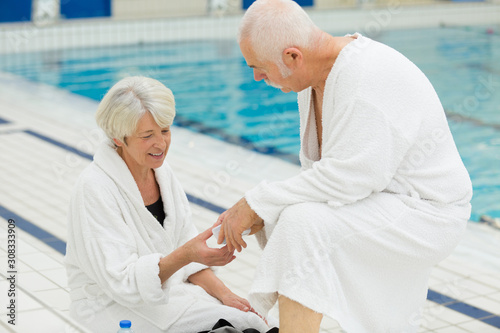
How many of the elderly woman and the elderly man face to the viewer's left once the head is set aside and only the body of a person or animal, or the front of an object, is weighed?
1

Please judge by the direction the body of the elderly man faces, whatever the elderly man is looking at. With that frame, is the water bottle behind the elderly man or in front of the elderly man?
in front

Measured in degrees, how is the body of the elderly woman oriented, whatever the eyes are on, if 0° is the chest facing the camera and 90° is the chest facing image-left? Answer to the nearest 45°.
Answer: approximately 315°

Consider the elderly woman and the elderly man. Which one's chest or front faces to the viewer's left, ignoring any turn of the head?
the elderly man

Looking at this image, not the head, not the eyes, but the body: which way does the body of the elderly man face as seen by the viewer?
to the viewer's left

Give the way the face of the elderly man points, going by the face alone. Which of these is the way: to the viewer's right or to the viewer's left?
to the viewer's left

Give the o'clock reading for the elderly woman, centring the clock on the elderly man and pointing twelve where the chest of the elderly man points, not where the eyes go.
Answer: The elderly woman is roughly at 12 o'clock from the elderly man.
